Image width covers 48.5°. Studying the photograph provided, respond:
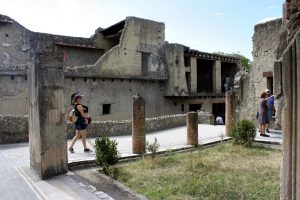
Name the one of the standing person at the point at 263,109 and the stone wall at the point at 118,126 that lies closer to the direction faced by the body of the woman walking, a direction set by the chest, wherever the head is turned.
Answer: the standing person

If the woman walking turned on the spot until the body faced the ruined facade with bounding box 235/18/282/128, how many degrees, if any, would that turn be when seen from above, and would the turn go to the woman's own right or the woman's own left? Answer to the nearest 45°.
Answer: approximately 45° to the woman's own left

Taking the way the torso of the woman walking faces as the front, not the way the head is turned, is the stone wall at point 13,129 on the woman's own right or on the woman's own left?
on the woman's own left

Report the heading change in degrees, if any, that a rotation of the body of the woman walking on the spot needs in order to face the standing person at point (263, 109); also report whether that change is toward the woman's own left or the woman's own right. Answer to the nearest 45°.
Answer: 0° — they already face them

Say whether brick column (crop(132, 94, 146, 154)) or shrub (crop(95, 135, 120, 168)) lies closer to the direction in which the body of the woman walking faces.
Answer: the brick column

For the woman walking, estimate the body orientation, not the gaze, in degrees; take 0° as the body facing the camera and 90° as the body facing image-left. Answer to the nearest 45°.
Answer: approximately 270°

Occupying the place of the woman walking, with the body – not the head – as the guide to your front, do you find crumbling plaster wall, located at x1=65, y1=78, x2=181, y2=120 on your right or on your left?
on your left
